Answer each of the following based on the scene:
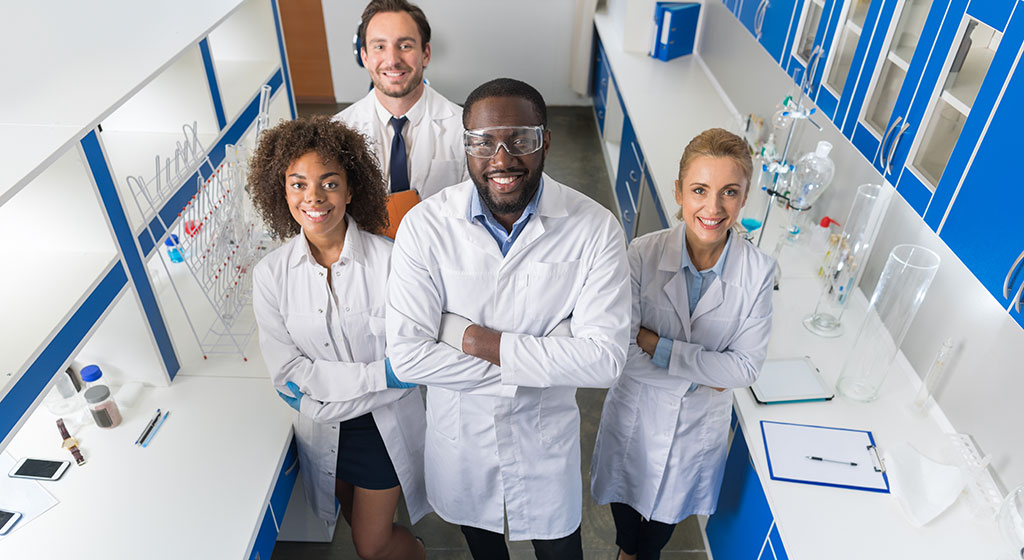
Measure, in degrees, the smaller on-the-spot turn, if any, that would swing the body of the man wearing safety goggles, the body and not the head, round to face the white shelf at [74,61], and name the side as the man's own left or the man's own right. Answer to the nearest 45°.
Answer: approximately 135° to the man's own right

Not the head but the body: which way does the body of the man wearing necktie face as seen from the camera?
toward the camera

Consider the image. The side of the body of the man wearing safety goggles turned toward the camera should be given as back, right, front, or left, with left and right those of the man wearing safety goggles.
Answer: front

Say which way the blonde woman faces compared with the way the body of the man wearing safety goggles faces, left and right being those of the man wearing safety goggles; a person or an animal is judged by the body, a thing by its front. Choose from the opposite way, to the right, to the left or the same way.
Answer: the same way

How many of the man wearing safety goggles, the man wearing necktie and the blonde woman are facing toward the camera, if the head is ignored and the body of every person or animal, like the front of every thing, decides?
3

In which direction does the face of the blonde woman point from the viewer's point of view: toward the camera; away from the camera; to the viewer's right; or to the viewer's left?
toward the camera

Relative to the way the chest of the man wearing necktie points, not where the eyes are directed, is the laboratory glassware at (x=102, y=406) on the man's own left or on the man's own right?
on the man's own right

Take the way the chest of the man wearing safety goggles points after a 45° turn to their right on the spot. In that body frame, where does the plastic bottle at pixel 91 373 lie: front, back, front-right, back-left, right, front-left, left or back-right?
front-right

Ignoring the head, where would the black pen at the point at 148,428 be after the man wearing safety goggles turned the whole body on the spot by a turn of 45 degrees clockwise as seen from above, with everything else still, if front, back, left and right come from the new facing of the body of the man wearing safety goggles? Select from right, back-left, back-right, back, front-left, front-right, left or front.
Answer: front-right

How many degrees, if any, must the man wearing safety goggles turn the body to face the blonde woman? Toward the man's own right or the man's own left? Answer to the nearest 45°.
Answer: approximately 90° to the man's own left

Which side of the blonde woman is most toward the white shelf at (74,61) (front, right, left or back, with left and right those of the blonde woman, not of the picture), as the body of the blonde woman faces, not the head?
right

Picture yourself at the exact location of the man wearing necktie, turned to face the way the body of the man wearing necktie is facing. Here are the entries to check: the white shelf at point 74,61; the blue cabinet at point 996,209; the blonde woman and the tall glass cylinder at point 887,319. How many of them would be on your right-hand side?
1

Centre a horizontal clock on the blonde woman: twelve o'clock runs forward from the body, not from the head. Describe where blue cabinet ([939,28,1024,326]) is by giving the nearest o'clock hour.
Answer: The blue cabinet is roughly at 8 o'clock from the blonde woman.

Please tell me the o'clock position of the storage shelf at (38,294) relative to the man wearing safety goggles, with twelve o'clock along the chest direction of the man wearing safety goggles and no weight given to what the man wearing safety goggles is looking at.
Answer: The storage shelf is roughly at 3 o'clock from the man wearing safety goggles.

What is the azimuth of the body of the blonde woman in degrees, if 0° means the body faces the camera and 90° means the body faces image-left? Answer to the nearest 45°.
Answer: approximately 0°

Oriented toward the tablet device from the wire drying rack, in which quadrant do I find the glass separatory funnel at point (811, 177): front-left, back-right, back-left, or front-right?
front-left

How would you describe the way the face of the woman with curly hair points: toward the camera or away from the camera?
toward the camera
